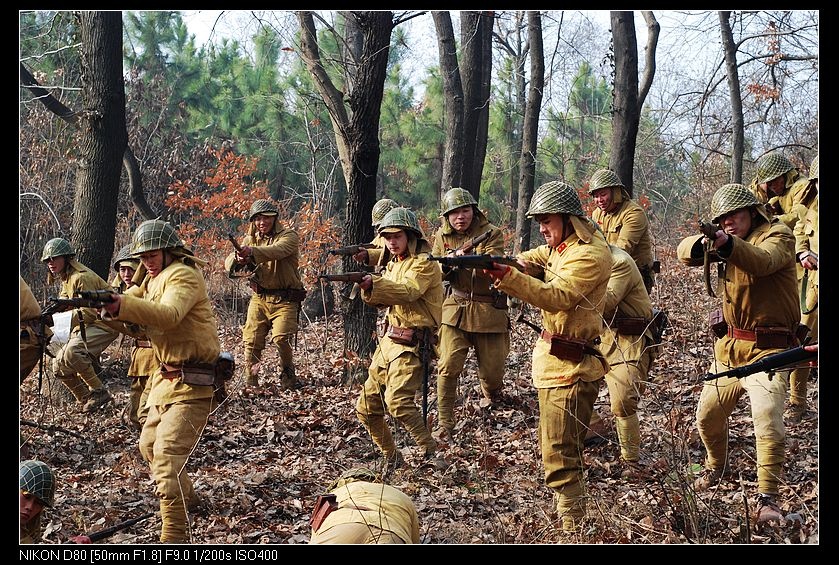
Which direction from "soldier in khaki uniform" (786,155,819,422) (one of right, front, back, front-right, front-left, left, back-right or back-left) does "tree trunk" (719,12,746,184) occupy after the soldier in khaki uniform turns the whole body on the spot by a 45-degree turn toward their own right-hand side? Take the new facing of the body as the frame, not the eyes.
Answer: right

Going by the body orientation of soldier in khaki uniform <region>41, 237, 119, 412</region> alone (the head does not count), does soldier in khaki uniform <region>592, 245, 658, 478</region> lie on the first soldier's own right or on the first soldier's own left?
on the first soldier's own left

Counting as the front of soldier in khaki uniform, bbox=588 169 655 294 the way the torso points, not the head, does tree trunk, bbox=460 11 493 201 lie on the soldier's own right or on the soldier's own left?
on the soldier's own right

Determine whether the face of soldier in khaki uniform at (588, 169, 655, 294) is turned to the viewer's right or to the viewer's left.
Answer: to the viewer's left

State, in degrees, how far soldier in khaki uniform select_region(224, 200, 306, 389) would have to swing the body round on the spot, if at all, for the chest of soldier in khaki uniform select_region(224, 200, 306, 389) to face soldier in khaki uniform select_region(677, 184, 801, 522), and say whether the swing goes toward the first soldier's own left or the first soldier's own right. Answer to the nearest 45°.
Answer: approximately 90° to the first soldier's own left
